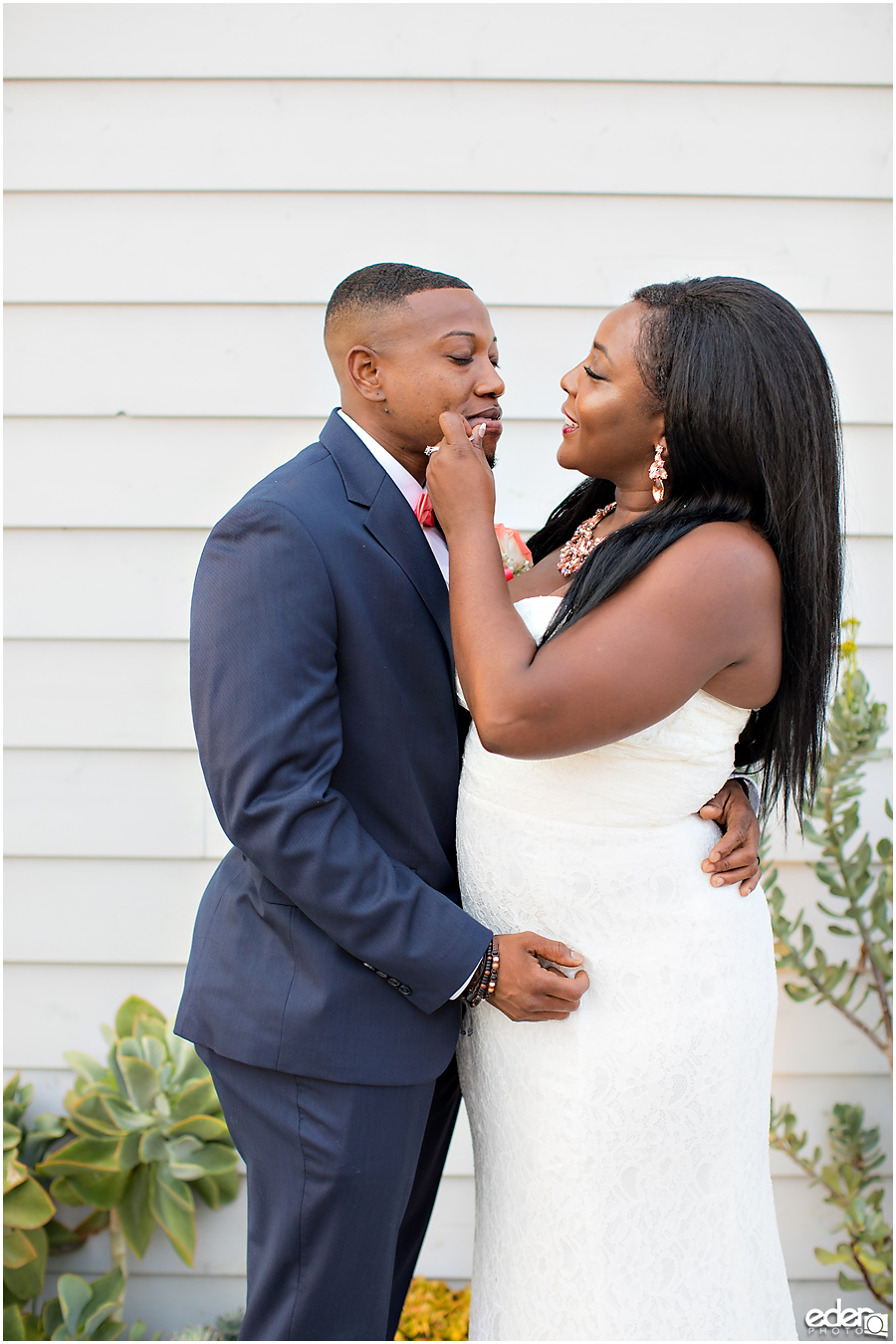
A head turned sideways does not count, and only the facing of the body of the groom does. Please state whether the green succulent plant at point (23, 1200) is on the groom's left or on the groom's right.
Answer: on the groom's left

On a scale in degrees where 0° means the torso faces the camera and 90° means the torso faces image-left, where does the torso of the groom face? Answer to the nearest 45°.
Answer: approximately 270°

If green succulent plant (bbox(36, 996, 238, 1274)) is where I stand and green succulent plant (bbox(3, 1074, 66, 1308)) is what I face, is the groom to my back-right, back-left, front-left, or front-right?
back-left

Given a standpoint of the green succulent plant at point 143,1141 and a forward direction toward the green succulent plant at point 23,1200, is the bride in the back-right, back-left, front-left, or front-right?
back-left

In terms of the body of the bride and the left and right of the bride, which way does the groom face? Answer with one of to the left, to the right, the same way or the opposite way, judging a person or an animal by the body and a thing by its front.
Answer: the opposite way

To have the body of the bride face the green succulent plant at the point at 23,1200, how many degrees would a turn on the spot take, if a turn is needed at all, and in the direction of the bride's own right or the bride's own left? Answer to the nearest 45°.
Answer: approximately 45° to the bride's own right

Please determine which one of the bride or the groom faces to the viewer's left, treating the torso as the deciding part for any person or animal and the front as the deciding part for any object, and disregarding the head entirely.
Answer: the bride

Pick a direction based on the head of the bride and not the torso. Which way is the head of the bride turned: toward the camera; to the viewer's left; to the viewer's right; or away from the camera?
to the viewer's left

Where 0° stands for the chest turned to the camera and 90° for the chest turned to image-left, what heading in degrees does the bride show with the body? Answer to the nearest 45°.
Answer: approximately 90°
